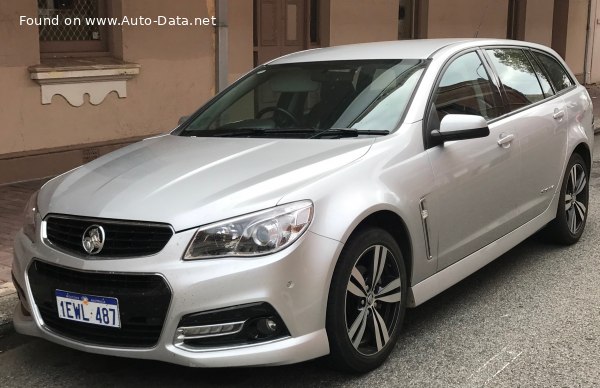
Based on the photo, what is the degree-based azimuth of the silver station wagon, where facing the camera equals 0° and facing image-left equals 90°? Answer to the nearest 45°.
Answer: approximately 45°
